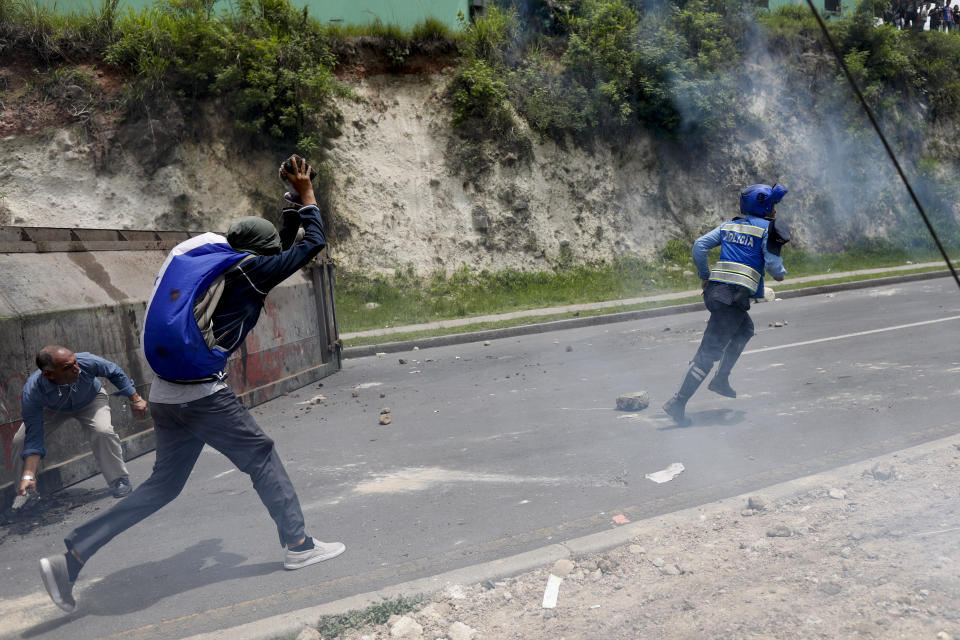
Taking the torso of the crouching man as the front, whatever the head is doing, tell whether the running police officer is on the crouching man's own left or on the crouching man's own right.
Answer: on the crouching man's own left

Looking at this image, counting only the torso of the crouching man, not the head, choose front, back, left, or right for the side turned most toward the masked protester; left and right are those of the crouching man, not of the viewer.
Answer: front

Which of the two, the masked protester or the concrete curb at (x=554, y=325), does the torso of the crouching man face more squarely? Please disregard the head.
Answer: the masked protester

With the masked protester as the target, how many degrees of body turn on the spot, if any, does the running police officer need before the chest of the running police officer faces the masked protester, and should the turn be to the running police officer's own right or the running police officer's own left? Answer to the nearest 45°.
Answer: approximately 180°

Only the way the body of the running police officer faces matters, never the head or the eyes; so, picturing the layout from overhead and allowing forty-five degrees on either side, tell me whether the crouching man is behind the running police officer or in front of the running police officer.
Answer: behind

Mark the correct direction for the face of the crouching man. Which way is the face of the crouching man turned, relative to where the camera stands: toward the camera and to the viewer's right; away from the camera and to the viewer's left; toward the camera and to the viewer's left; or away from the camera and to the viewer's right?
toward the camera and to the viewer's right

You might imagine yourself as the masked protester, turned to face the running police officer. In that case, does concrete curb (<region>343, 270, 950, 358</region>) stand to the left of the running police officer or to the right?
left

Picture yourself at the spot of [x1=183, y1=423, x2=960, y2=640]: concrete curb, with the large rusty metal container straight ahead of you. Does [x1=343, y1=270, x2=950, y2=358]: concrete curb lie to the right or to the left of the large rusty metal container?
right

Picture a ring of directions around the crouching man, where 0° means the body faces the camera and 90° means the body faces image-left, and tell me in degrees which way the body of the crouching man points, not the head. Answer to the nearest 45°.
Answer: approximately 0°

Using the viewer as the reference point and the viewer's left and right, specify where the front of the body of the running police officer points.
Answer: facing away from the viewer and to the right of the viewer

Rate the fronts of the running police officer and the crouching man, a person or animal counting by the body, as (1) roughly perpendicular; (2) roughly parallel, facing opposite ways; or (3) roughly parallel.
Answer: roughly perpendicular
